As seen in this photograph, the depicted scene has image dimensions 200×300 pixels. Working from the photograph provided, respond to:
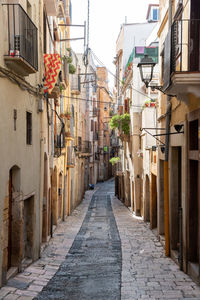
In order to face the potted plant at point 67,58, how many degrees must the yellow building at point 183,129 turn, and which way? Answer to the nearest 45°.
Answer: approximately 45° to its right

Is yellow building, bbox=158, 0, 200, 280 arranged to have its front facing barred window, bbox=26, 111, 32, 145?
yes

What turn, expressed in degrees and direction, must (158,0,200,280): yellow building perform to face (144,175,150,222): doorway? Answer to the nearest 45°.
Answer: approximately 90° to its right

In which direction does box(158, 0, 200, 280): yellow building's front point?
to the viewer's left

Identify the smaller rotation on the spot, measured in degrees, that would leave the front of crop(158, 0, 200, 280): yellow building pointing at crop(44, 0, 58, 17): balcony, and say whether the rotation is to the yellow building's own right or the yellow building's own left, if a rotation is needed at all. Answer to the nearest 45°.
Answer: approximately 45° to the yellow building's own right

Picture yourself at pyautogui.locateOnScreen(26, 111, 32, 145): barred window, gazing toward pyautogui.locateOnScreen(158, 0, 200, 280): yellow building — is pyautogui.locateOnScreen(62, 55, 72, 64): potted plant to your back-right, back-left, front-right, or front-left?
back-left

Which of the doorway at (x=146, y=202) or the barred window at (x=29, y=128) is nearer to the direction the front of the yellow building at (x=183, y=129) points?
the barred window
